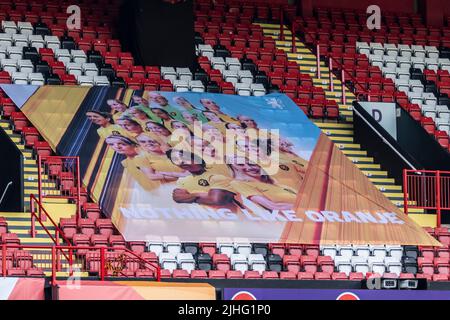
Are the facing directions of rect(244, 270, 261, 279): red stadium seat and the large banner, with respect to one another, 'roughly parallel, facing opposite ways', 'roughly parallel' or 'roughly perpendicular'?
roughly parallel

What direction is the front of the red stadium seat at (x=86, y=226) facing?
toward the camera

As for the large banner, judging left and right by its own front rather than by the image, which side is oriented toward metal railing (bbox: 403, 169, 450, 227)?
left

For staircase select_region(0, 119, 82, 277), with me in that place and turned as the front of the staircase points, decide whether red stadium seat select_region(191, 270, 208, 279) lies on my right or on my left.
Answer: on my left

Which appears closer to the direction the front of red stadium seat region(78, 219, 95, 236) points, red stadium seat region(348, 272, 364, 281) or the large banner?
the red stadium seat

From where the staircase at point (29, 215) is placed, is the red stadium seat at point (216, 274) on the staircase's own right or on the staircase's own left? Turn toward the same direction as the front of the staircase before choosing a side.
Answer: on the staircase's own left

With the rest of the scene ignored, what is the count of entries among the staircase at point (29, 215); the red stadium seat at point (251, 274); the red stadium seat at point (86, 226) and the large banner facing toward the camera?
4

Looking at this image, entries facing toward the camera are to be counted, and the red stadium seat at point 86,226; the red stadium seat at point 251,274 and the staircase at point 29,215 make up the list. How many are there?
3

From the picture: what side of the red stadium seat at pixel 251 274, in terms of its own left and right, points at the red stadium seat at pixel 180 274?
right

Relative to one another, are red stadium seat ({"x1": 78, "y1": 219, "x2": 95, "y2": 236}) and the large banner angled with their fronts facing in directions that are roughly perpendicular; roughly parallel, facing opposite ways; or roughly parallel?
roughly parallel

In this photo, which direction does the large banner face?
toward the camera

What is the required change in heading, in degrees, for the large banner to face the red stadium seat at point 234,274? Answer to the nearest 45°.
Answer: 0° — it already faces it

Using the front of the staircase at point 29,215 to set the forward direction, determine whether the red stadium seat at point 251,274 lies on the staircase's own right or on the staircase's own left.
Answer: on the staircase's own left

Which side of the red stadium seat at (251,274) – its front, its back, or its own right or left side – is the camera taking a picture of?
front
